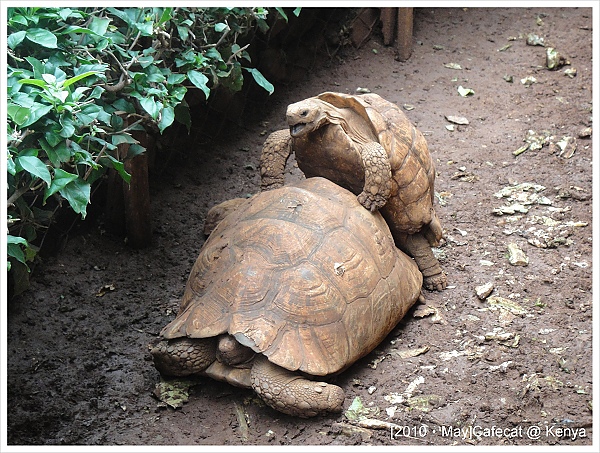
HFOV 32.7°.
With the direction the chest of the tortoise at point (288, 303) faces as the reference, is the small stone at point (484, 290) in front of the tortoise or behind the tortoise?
behind

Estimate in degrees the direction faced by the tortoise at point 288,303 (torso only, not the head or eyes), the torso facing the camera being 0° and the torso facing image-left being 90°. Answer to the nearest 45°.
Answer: approximately 45°

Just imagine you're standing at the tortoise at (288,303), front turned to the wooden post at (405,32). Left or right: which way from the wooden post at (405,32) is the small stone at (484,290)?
right

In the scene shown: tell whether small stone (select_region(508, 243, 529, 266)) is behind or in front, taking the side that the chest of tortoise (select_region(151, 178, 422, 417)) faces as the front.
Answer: behind

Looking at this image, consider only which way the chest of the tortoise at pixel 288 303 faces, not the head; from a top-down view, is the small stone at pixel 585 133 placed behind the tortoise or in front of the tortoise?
behind

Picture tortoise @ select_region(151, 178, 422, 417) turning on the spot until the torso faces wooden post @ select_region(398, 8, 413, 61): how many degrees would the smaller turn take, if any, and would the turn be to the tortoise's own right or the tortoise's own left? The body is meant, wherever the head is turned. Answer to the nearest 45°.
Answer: approximately 135° to the tortoise's own right

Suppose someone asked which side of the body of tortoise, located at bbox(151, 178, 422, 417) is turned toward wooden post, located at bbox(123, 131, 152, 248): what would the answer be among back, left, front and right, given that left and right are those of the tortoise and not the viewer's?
right
